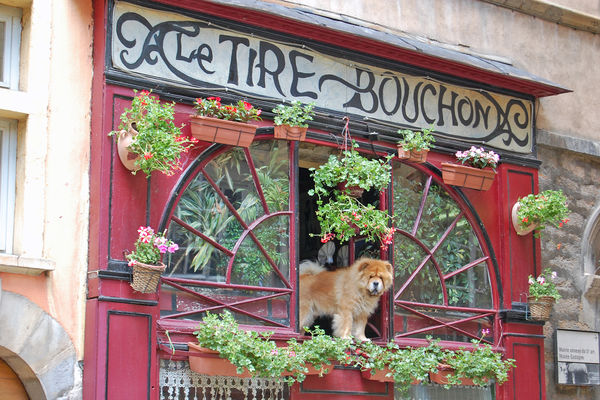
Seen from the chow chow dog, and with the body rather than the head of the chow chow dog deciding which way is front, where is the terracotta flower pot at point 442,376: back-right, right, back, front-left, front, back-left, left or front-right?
front-left

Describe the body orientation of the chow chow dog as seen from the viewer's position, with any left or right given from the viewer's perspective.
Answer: facing the viewer and to the right of the viewer

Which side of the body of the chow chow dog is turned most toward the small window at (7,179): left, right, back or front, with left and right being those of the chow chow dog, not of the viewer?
back

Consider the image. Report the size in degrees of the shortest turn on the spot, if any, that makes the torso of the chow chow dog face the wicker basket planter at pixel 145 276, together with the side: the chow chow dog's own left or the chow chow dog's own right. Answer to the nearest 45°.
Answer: approximately 90° to the chow chow dog's own right

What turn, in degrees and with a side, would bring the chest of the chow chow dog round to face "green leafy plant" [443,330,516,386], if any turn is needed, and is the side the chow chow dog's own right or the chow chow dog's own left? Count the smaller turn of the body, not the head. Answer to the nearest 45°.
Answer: approximately 45° to the chow chow dog's own left

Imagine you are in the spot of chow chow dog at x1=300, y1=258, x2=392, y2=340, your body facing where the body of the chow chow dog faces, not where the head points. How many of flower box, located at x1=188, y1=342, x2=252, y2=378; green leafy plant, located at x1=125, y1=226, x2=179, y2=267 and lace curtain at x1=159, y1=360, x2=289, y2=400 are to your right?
3

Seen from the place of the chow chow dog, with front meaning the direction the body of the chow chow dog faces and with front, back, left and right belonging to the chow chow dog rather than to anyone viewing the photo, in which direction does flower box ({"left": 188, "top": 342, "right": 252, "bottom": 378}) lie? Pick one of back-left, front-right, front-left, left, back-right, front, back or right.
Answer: right
